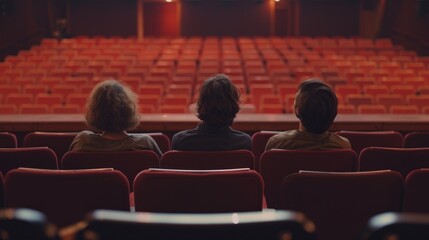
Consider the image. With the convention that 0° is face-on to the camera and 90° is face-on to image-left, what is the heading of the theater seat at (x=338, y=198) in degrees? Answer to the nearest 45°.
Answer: approximately 180°

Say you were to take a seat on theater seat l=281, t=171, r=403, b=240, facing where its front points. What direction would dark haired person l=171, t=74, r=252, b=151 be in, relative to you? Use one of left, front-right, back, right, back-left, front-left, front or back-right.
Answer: front-left

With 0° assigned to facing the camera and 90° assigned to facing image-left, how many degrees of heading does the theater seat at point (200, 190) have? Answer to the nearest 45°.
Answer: approximately 180°

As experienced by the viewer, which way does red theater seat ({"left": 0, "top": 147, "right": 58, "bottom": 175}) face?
facing away from the viewer

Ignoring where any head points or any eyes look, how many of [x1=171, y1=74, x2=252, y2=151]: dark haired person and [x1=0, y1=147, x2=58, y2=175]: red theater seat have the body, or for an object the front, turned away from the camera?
2

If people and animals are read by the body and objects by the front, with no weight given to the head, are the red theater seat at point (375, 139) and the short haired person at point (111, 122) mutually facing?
no

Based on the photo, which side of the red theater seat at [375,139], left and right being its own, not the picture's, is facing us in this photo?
back

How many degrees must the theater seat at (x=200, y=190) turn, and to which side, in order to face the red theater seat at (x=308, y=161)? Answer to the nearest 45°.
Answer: approximately 45° to its right

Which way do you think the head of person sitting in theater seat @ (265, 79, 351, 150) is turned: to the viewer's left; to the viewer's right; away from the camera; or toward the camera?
away from the camera

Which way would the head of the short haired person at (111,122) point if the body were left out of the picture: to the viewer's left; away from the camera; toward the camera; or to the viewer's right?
away from the camera

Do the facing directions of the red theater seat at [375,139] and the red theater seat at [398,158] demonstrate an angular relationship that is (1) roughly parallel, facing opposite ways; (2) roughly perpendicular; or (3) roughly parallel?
roughly parallel

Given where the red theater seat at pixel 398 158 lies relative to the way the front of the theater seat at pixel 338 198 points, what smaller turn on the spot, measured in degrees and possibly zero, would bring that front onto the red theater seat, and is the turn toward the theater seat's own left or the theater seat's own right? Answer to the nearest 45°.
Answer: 0° — it already faces it

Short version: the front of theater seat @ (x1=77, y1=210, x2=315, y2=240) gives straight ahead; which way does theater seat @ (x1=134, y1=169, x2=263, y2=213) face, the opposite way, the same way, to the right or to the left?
the same way

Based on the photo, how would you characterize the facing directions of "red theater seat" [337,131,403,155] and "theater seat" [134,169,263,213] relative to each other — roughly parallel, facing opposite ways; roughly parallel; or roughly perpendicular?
roughly parallel

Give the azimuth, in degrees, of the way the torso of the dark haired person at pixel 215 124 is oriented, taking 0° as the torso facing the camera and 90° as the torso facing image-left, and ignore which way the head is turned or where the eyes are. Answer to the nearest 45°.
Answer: approximately 180°

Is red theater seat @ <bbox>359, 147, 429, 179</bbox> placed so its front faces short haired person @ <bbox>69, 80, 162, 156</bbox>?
no

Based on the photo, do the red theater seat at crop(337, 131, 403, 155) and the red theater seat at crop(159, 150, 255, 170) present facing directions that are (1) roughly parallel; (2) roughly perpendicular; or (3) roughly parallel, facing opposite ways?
roughly parallel

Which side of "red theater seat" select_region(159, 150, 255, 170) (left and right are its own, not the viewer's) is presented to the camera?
back

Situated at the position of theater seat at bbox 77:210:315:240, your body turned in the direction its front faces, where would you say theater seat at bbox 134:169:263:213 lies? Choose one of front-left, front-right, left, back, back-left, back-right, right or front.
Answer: front

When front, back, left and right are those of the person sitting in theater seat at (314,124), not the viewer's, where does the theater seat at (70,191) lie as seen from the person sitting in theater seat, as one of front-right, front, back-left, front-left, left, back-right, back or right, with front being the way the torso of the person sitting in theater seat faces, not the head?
back-left

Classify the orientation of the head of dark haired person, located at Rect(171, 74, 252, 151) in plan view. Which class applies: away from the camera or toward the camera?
away from the camera
